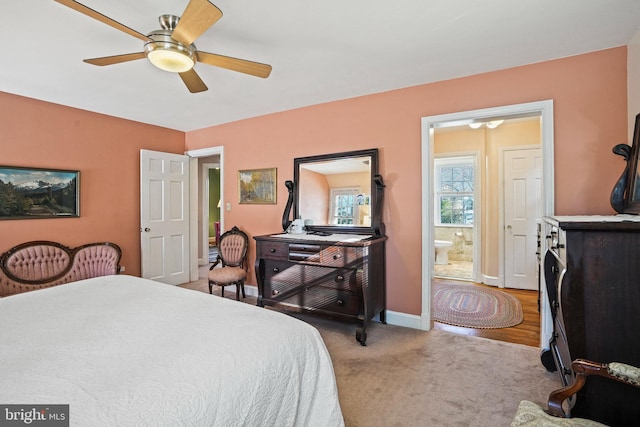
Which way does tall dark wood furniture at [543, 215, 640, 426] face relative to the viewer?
to the viewer's left

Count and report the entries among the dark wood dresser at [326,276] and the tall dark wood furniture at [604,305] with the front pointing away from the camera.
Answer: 0

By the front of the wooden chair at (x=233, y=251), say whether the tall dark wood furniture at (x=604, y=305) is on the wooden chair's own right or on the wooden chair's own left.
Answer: on the wooden chair's own left

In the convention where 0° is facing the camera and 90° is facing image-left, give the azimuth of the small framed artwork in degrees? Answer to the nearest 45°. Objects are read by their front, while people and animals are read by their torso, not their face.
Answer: approximately 45°

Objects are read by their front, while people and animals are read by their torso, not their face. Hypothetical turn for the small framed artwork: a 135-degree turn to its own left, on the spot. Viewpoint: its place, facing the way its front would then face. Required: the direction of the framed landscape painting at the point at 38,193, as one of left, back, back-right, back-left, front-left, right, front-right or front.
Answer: back

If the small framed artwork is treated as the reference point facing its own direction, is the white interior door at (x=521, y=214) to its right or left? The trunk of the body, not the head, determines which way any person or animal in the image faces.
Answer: on its left

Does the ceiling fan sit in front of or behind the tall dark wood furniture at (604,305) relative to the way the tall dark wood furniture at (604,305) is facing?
in front

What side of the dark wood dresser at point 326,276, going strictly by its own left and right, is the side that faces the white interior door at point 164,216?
right

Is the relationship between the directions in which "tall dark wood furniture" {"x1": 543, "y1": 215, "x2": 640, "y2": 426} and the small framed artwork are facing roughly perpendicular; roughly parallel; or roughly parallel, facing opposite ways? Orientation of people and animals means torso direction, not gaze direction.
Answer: roughly perpendicular

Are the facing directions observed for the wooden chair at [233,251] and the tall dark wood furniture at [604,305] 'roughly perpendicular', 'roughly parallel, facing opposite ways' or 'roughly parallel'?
roughly perpendicular
